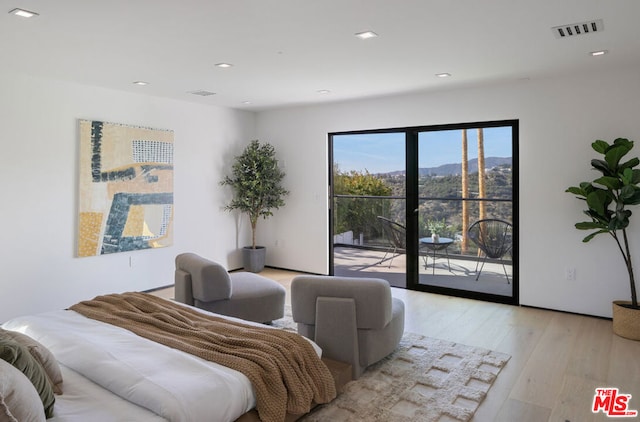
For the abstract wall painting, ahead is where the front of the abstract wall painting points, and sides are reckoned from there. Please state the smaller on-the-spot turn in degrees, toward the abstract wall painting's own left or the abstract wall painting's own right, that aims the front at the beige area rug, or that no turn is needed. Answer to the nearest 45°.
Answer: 0° — it already faces it

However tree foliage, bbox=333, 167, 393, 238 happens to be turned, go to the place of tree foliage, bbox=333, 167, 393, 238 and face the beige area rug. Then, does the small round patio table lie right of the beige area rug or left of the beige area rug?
left

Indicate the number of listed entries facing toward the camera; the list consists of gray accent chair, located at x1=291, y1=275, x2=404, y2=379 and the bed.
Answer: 0

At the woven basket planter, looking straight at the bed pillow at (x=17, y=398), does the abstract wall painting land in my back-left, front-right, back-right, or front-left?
front-right

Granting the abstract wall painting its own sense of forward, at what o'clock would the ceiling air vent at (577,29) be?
The ceiling air vent is roughly at 12 o'clock from the abstract wall painting.

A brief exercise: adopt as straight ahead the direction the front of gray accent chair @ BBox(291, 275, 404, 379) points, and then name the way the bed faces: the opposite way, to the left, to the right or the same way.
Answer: the same way

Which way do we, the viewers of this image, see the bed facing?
facing away from the viewer and to the right of the viewer

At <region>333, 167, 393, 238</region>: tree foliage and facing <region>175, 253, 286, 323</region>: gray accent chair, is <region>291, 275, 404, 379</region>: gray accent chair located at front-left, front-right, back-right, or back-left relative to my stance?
front-left

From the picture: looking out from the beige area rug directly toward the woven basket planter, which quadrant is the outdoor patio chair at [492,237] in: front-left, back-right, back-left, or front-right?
front-left

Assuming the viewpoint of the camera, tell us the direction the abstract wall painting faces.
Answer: facing the viewer and to the right of the viewer

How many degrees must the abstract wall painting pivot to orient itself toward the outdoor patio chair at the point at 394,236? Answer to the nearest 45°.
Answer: approximately 45° to its left

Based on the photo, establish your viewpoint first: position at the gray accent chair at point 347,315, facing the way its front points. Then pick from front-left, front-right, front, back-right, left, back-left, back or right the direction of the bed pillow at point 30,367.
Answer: back
